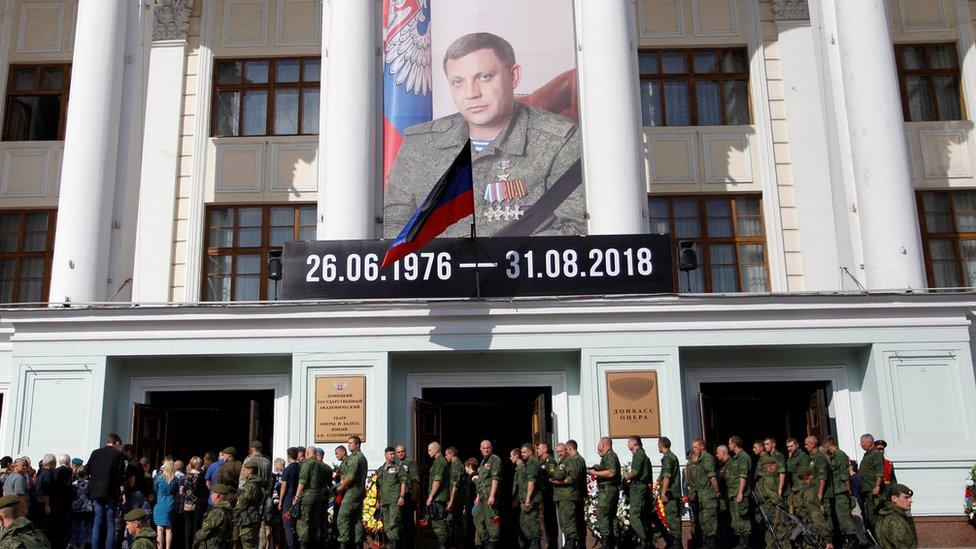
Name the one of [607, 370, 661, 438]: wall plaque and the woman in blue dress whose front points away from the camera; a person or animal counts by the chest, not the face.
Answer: the woman in blue dress

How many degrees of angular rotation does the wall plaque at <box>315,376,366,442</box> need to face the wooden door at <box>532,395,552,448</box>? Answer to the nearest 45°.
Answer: approximately 90° to its left

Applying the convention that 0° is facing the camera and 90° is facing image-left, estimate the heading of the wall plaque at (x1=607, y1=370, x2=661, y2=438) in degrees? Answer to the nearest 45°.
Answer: approximately 0°

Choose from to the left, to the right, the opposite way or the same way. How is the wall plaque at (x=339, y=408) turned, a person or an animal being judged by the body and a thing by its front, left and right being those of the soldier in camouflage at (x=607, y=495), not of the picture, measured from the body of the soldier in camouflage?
to the left

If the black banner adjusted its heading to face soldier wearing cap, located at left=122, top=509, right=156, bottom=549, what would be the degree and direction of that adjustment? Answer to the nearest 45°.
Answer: approximately 45° to its right

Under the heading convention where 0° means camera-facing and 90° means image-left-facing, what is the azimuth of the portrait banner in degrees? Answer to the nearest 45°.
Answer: approximately 0°

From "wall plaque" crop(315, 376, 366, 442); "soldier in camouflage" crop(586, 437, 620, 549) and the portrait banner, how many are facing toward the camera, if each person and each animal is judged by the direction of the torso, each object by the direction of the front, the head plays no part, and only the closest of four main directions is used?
2

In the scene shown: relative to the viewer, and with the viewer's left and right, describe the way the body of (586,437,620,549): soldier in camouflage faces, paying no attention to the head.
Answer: facing to the left of the viewer

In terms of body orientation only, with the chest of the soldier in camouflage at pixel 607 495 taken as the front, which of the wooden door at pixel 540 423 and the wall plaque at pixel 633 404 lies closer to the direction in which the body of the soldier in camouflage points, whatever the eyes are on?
the wooden door

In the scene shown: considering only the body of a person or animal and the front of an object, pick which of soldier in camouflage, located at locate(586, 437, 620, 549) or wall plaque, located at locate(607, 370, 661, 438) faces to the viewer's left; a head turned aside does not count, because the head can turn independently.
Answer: the soldier in camouflage

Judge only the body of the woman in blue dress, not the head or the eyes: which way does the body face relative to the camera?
away from the camera
